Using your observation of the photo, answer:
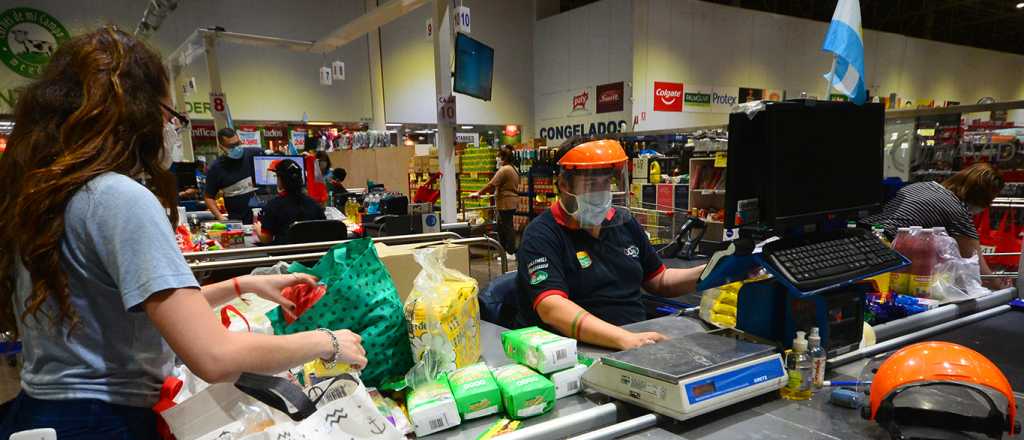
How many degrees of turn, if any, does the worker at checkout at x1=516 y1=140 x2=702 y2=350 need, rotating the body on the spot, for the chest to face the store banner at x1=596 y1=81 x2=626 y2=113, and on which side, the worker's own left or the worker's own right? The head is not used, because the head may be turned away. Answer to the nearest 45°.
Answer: approximately 135° to the worker's own left

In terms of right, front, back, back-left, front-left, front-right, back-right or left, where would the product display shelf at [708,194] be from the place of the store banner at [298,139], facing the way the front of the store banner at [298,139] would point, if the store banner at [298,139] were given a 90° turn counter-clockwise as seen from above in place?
front-right

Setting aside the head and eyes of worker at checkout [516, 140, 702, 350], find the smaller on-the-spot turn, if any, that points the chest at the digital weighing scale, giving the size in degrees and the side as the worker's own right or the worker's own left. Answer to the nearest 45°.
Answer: approximately 45° to the worker's own right

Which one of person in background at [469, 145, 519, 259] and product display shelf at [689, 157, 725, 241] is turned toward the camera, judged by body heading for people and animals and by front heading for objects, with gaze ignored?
the product display shelf

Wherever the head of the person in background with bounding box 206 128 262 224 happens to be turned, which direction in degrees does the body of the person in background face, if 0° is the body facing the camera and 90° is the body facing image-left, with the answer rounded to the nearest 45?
approximately 315°

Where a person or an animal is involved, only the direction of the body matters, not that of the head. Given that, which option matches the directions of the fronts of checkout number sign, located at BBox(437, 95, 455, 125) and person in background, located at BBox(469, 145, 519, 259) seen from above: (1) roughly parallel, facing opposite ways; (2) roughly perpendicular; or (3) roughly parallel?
roughly perpendicular

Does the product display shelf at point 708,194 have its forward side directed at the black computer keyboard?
yes

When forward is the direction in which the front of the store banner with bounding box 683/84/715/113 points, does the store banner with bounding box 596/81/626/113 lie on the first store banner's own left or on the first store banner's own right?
on the first store banner's own right

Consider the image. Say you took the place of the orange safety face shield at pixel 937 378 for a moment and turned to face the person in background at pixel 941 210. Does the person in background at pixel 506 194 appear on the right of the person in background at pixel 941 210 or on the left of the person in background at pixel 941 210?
left

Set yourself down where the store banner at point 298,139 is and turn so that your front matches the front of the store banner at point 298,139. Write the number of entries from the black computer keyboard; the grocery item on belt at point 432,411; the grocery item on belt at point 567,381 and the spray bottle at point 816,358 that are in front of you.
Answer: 4

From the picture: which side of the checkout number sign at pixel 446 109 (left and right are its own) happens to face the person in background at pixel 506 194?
back

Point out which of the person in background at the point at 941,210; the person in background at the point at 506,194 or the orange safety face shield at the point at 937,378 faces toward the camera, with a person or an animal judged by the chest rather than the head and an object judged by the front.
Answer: the orange safety face shield

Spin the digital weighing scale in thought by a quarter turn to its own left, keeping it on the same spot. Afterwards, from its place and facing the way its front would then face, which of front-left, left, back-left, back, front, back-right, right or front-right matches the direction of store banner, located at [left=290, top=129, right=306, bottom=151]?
left

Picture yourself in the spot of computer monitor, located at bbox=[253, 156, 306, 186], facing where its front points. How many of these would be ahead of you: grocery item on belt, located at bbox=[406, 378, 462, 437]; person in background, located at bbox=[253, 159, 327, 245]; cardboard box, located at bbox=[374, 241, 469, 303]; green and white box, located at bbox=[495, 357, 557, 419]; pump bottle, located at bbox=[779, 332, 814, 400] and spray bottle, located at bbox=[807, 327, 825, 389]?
6

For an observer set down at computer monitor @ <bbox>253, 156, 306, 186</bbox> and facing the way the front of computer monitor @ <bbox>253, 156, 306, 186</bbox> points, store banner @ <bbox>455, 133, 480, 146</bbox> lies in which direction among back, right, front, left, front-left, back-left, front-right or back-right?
back-left

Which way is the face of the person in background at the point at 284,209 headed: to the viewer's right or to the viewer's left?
to the viewer's left

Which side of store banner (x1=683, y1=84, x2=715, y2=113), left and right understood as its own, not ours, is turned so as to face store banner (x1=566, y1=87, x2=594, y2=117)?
right
